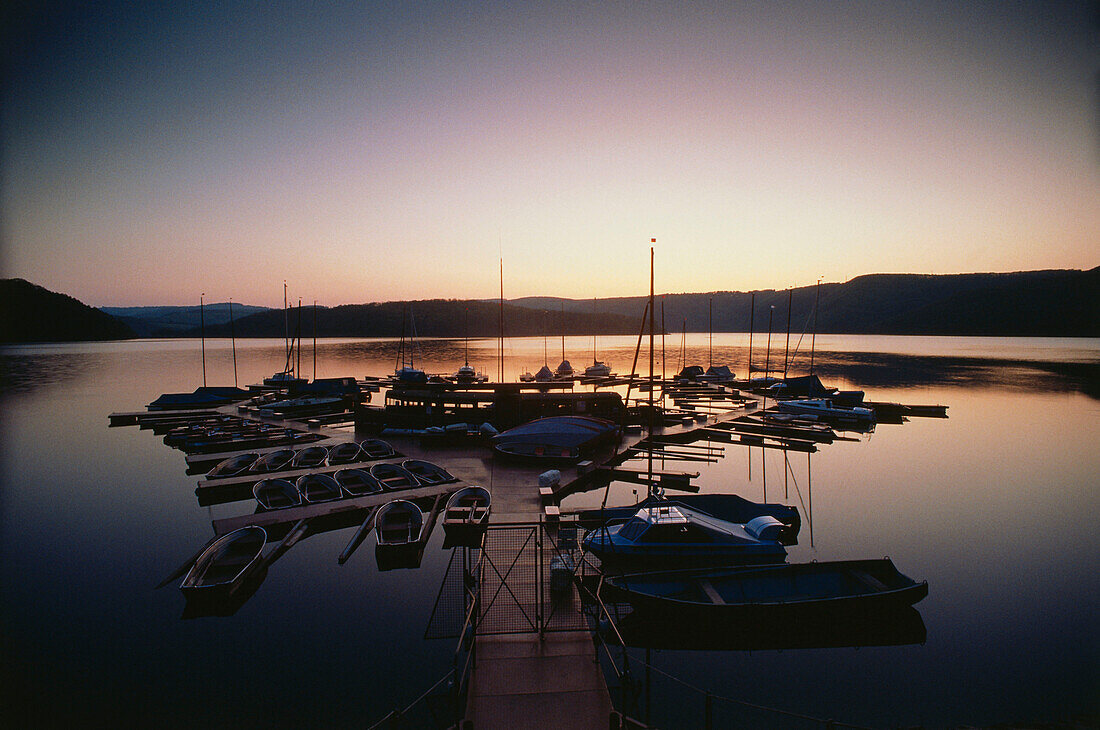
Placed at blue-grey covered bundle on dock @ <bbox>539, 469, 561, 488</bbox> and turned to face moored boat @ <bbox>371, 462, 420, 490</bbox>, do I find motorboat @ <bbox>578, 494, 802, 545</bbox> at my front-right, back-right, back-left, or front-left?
back-left

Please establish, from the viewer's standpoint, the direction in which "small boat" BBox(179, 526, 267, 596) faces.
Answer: facing away from the viewer and to the right of the viewer

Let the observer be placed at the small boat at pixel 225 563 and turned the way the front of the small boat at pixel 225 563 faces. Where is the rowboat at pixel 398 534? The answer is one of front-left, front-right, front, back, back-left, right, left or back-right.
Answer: front-right

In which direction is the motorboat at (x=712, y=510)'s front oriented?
to the viewer's left

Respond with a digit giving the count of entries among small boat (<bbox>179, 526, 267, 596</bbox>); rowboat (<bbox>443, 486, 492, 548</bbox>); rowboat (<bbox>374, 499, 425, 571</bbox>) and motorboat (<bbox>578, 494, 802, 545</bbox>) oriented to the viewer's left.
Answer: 1

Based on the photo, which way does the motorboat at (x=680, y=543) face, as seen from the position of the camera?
facing to the left of the viewer

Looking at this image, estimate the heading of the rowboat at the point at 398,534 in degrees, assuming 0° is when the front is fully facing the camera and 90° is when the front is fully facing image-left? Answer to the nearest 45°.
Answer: approximately 180°

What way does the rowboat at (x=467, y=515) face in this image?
away from the camera

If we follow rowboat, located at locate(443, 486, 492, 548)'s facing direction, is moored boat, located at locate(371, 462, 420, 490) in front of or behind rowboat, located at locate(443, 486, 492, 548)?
in front

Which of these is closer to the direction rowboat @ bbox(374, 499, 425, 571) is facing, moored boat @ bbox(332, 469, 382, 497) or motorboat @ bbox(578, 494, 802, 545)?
the moored boat

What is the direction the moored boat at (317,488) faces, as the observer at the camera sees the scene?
facing away from the viewer and to the left of the viewer

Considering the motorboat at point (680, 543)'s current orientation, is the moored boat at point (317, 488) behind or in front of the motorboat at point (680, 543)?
in front
